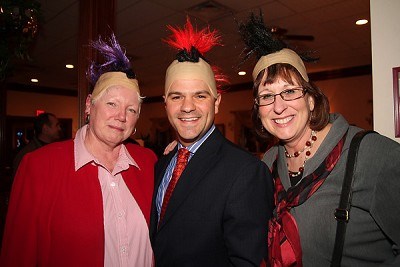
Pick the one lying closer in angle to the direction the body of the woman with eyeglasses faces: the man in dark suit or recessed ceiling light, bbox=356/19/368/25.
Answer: the man in dark suit

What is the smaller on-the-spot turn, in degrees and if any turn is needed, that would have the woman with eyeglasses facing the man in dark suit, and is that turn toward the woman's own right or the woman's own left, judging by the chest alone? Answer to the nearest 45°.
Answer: approximately 45° to the woman's own right

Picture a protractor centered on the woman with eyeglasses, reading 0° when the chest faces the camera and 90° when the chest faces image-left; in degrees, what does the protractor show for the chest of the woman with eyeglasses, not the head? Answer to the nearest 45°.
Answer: approximately 45°

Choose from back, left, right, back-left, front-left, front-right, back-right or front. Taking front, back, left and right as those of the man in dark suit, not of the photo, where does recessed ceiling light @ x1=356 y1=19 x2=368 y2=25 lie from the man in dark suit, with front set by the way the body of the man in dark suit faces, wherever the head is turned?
back

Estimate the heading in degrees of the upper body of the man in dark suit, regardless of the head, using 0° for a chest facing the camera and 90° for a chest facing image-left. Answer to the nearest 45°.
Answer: approximately 45°

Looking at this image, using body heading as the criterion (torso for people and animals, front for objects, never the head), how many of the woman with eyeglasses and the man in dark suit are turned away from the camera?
0

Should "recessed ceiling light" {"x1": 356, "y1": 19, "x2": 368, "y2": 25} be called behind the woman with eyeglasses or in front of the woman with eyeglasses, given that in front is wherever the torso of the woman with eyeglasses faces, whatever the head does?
behind
